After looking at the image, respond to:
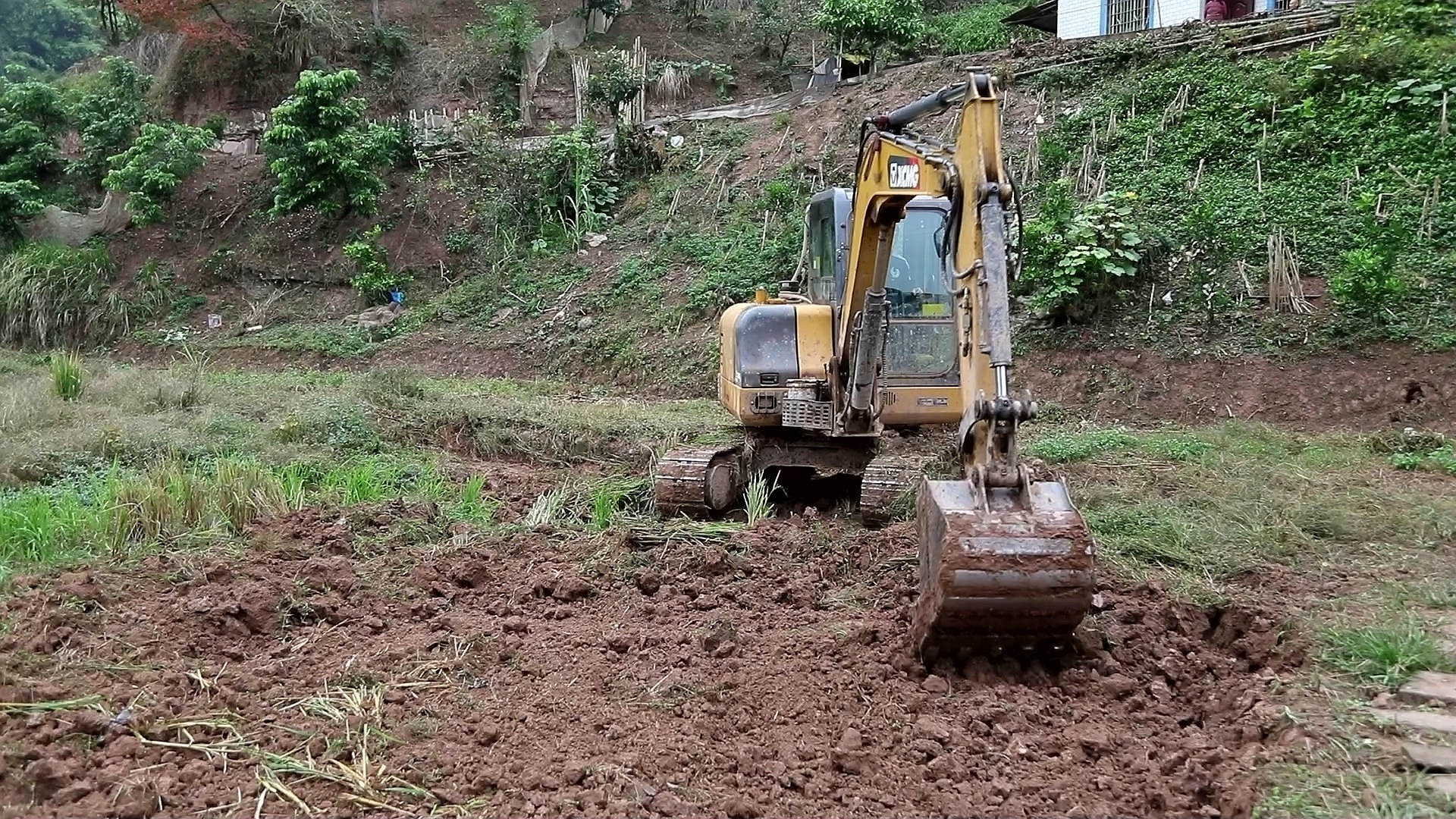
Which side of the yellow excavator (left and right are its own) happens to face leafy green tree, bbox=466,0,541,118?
back

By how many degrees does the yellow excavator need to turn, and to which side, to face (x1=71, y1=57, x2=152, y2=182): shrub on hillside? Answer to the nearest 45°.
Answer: approximately 180°

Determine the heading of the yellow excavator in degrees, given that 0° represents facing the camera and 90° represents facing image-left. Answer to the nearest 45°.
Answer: approximately 315°

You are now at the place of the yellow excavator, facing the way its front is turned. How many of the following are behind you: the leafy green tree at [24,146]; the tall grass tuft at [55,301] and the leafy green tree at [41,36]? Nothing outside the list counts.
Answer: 3

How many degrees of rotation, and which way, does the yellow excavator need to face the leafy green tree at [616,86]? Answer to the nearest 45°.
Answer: approximately 135° to its left

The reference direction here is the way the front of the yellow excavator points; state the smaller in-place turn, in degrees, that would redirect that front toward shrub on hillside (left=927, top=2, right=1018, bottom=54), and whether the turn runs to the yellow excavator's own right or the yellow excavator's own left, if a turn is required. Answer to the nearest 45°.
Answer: approximately 135° to the yellow excavator's own left

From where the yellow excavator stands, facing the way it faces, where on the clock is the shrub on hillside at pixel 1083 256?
The shrub on hillside is roughly at 8 o'clock from the yellow excavator.

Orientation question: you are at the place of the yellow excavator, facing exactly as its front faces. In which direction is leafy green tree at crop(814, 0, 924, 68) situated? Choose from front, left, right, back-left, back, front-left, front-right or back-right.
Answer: back-left

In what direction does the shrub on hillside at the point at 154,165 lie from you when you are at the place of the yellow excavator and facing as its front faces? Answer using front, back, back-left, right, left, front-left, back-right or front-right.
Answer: back

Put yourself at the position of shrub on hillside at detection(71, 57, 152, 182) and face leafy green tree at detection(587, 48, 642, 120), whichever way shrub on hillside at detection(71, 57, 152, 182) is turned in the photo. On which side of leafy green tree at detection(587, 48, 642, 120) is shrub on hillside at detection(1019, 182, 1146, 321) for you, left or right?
right

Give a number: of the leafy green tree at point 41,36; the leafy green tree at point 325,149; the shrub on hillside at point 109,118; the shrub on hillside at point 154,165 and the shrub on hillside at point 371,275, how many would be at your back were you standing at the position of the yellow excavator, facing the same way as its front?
5

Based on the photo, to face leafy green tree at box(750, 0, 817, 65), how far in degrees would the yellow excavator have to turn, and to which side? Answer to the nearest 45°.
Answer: approximately 135° to its left

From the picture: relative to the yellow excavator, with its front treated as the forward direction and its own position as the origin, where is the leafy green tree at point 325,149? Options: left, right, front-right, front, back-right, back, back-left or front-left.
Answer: back

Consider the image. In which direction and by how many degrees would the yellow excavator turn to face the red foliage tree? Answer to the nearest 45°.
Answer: approximately 180°
